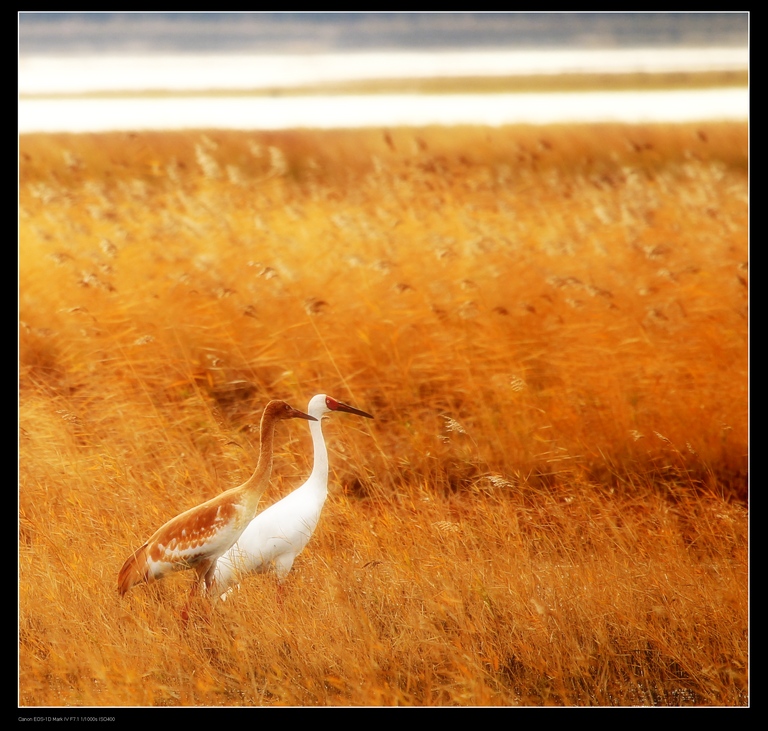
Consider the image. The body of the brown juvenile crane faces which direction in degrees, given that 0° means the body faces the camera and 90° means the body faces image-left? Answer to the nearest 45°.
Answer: approximately 270°

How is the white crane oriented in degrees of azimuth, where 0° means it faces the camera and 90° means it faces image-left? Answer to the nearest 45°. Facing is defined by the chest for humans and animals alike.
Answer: approximately 270°
